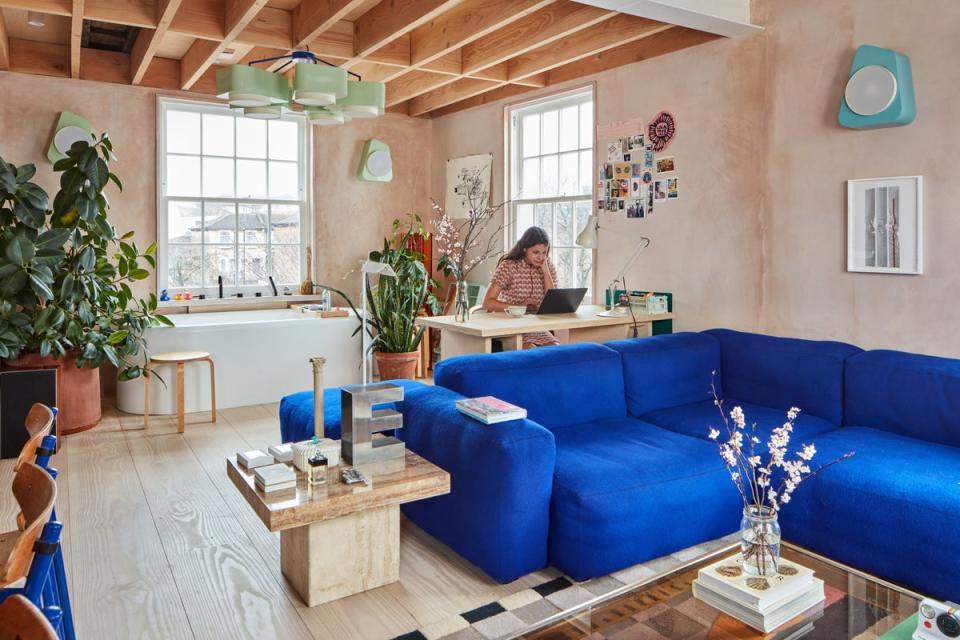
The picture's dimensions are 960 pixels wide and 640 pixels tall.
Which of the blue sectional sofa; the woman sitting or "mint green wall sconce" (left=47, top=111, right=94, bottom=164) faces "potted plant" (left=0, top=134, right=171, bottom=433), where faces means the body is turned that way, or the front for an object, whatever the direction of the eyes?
the mint green wall sconce

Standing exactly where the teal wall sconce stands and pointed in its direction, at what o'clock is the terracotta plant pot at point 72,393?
The terracotta plant pot is roughly at 1 o'clock from the teal wall sconce.

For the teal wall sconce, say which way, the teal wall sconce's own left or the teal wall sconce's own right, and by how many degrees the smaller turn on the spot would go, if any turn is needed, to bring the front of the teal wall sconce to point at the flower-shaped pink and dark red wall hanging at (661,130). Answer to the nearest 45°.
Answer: approximately 90° to the teal wall sconce's own right

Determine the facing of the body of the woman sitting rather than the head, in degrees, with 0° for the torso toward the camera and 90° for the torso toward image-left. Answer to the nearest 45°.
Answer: approximately 315°

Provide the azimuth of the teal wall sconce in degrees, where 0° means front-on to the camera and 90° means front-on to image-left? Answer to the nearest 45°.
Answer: approximately 45°

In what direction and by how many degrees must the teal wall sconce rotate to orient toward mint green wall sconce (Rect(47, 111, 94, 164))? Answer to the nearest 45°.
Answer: approximately 45° to its right

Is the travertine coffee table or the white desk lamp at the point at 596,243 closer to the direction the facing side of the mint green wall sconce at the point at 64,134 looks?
the travertine coffee table

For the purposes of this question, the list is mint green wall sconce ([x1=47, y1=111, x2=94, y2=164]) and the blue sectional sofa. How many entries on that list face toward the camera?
2
